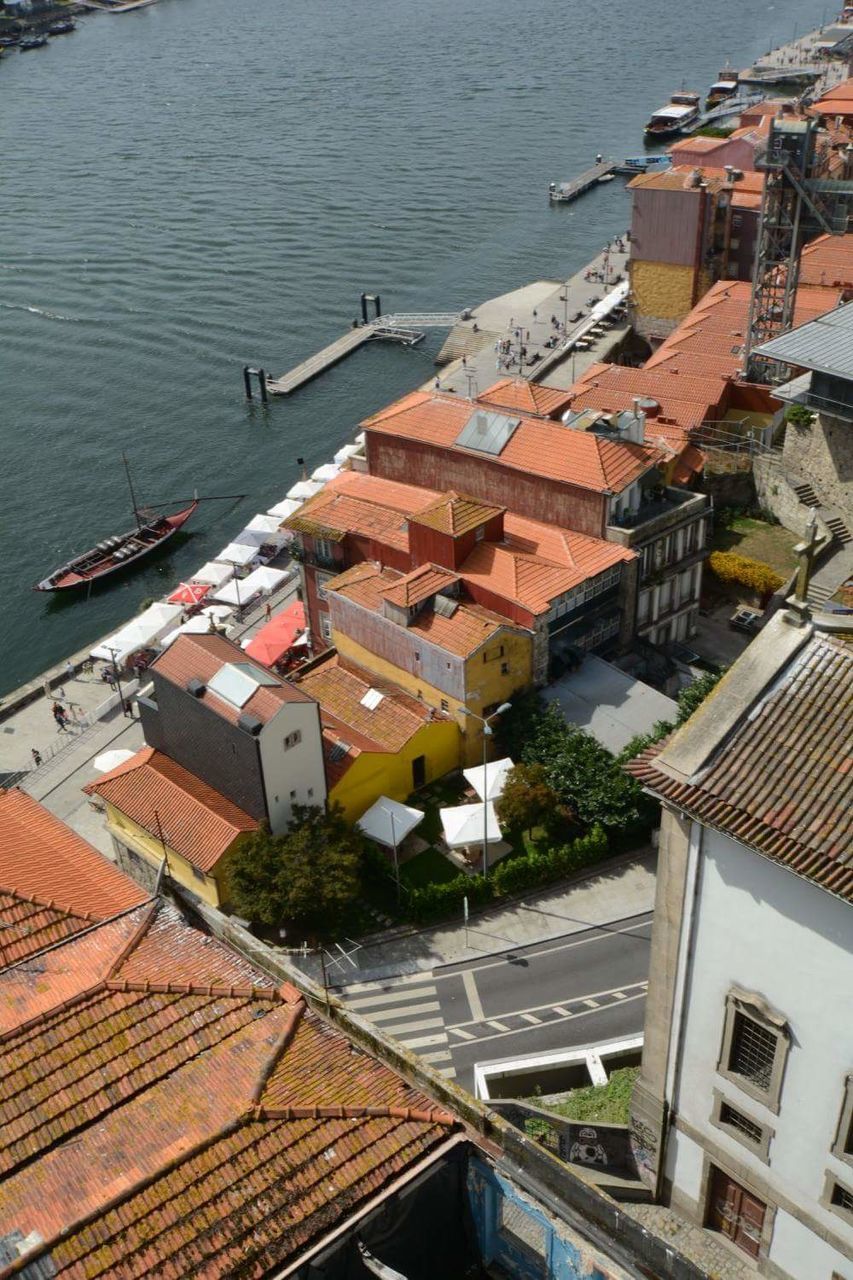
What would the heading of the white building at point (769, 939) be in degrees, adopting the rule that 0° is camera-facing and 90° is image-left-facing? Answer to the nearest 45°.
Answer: approximately 45°
